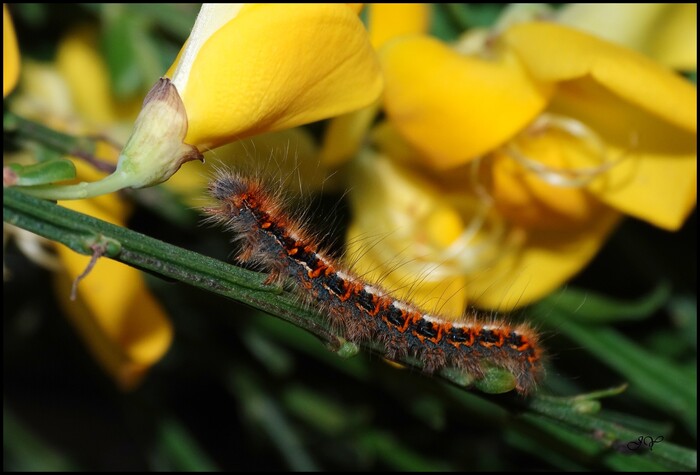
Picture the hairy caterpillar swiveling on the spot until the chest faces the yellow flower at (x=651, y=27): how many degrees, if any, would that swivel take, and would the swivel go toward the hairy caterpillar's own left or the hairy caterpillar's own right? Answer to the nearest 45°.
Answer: approximately 135° to the hairy caterpillar's own right

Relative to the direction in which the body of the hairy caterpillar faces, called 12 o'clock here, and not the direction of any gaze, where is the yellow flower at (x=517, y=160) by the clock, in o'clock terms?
The yellow flower is roughly at 4 o'clock from the hairy caterpillar.

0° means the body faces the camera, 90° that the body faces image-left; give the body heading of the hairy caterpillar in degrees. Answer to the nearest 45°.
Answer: approximately 90°

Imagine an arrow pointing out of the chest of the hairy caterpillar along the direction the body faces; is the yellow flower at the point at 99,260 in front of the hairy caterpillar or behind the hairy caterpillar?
in front

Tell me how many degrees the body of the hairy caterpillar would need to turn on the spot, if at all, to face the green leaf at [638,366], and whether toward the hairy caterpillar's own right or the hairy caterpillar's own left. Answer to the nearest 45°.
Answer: approximately 135° to the hairy caterpillar's own right
